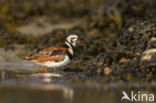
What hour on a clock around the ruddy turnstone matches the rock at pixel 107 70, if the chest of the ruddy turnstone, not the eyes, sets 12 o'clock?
The rock is roughly at 1 o'clock from the ruddy turnstone.

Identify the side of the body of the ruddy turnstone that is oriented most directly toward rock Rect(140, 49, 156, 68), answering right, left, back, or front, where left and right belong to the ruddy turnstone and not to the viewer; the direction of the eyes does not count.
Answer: front

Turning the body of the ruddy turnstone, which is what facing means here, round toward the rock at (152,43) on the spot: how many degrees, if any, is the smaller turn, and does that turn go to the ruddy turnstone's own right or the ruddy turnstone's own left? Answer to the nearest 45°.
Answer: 0° — it already faces it

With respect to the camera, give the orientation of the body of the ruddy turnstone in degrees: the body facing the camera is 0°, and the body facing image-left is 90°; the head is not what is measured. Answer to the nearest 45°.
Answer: approximately 270°
